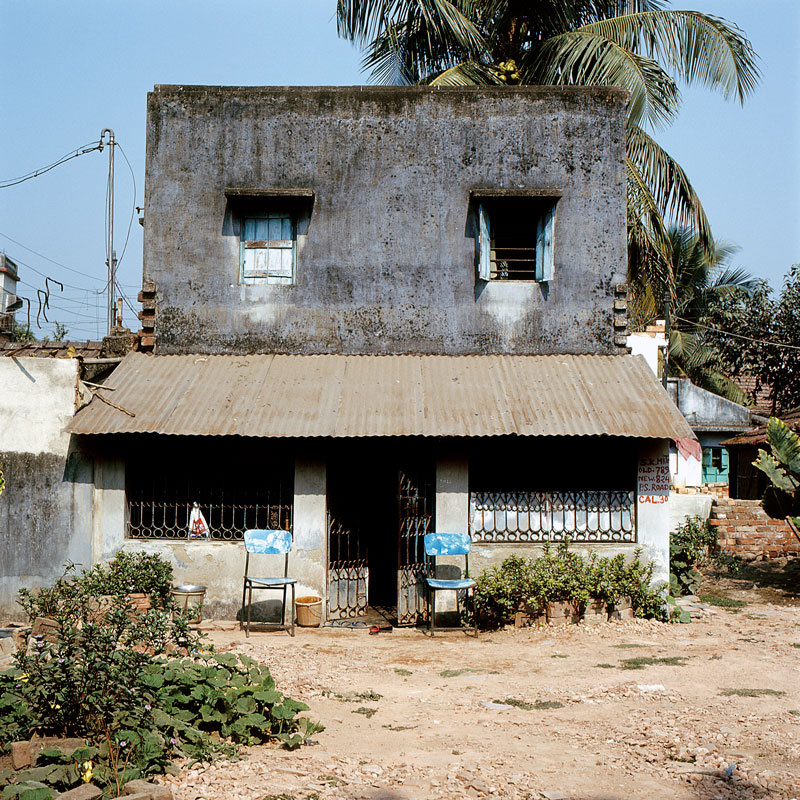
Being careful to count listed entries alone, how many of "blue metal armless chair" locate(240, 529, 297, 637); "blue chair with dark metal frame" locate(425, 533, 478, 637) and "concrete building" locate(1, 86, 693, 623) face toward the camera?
3

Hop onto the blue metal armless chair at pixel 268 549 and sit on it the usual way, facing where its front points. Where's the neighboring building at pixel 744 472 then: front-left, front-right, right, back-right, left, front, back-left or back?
back-left

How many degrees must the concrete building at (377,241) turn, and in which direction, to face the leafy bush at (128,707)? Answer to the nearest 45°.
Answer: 0° — it already faces it

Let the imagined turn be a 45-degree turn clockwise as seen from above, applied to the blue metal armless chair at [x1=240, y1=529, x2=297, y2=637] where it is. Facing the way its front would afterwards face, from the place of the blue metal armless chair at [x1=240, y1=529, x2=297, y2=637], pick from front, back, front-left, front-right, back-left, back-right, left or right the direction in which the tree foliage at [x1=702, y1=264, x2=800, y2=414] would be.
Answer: back

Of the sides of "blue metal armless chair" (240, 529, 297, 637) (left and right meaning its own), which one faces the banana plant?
left

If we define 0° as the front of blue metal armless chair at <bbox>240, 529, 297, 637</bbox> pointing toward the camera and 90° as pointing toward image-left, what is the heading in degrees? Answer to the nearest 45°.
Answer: approximately 0°

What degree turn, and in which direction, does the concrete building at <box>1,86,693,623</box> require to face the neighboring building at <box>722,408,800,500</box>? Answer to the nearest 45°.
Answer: approximately 135° to its left

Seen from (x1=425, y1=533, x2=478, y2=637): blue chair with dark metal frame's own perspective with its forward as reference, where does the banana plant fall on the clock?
The banana plant is roughly at 8 o'clock from the blue chair with dark metal frame.
